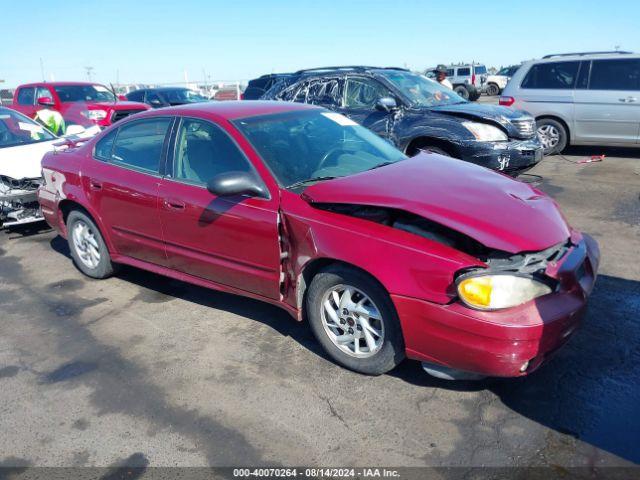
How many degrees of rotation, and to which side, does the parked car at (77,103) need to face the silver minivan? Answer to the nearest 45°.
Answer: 0° — it already faces it

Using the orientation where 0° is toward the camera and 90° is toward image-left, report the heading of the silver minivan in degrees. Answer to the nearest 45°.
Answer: approximately 270°

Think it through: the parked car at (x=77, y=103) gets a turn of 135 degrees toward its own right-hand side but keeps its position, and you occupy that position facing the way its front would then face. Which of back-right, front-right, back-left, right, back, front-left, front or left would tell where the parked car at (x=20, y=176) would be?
left

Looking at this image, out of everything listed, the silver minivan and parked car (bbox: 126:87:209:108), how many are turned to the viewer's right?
2

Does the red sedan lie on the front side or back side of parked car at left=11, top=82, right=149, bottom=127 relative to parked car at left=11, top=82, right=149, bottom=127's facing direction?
on the front side

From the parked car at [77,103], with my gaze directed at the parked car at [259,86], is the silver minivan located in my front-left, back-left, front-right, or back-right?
front-right

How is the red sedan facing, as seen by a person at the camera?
facing the viewer and to the right of the viewer

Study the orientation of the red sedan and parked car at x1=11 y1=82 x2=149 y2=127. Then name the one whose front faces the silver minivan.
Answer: the parked car

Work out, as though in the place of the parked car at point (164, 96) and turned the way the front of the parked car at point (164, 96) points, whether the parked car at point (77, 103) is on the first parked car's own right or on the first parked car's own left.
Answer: on the first parked car's own right

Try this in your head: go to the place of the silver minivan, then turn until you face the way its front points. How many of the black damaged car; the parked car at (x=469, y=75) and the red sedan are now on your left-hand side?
1

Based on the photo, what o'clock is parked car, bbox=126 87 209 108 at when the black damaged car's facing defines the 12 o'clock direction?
The parked car is roughly at 6 o'clock from the black damaged car.

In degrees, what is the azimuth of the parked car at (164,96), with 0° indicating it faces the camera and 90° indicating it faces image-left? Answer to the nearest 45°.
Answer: approximately 270°

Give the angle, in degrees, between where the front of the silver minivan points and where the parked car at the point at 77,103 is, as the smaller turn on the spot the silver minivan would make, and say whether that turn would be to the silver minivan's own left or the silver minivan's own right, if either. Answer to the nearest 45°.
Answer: approximately 180°

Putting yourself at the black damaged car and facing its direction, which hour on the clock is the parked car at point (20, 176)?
The parked car is roughly at 4 o'clock from the black damaged car.

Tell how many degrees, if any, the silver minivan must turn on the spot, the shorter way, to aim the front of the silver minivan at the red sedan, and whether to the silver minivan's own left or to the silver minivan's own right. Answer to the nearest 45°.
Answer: approximately 90° to the silver minivan's own right

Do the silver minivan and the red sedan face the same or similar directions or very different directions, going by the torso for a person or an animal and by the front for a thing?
same or similar directions

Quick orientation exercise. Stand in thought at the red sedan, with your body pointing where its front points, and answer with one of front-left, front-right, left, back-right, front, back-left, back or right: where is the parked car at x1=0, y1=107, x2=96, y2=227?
back
